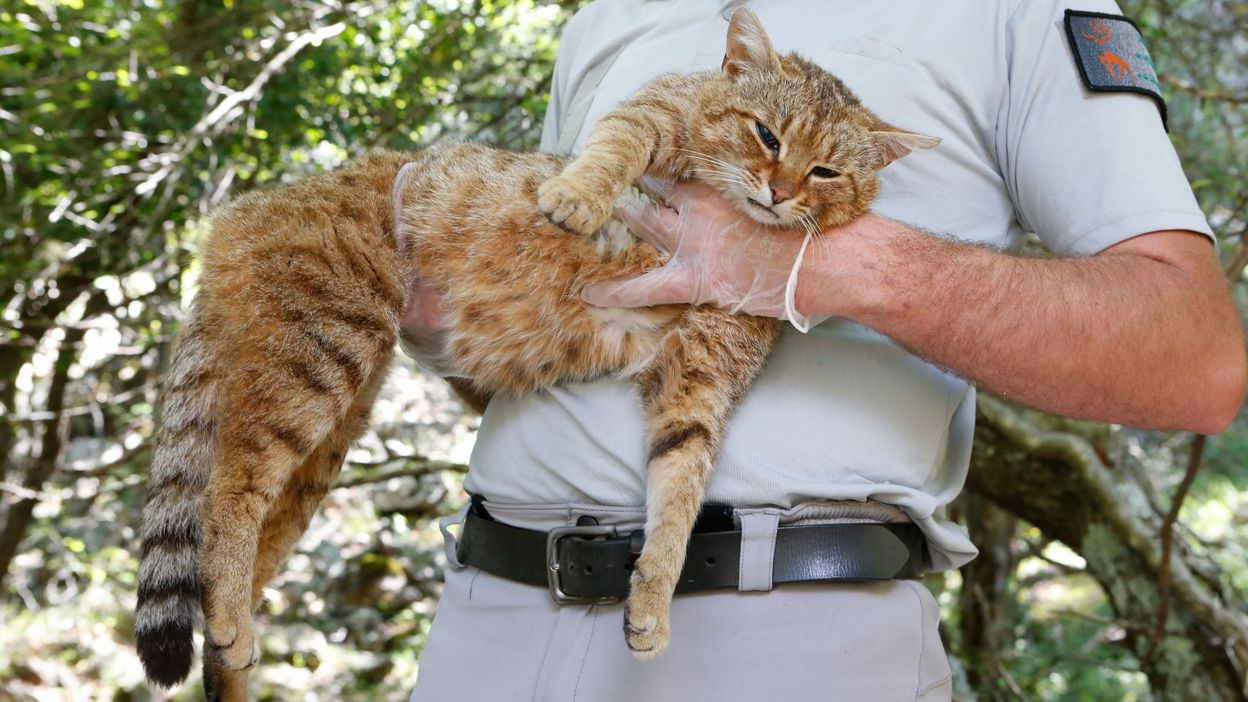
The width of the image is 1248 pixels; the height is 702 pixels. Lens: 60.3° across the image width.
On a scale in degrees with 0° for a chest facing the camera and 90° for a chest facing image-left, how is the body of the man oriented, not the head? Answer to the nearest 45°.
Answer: approximately 45°

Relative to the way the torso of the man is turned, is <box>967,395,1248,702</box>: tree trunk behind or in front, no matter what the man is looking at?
behind
